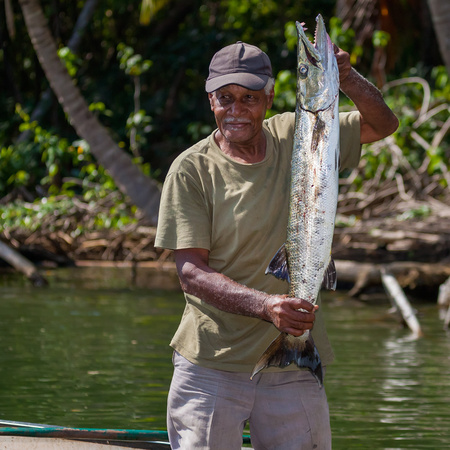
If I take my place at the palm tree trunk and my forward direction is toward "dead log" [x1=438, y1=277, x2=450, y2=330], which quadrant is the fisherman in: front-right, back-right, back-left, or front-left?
front-right

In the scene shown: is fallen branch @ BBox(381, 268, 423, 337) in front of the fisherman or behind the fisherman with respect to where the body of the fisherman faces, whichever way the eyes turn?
behind

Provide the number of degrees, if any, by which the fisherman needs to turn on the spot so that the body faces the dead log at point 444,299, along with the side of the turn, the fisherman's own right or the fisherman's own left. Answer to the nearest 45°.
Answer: approximately 180°

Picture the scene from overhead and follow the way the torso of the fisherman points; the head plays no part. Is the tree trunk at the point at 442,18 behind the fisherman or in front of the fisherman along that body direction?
behind

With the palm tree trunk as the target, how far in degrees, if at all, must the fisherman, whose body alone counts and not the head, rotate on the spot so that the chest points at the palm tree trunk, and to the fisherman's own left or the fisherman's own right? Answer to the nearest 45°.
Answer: approximately 180°

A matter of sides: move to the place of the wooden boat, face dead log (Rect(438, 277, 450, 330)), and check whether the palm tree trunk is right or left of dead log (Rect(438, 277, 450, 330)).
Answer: left

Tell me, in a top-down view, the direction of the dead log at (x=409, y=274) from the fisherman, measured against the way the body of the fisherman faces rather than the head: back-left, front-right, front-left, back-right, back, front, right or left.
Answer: back

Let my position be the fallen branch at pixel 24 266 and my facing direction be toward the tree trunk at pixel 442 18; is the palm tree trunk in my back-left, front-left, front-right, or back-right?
front-left

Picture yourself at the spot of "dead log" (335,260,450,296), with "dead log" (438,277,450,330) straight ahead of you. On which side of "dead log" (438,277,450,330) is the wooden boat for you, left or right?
right

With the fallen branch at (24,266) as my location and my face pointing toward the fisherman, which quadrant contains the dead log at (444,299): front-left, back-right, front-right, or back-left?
front-left

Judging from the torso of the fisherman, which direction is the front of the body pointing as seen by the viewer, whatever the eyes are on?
toward the camera
